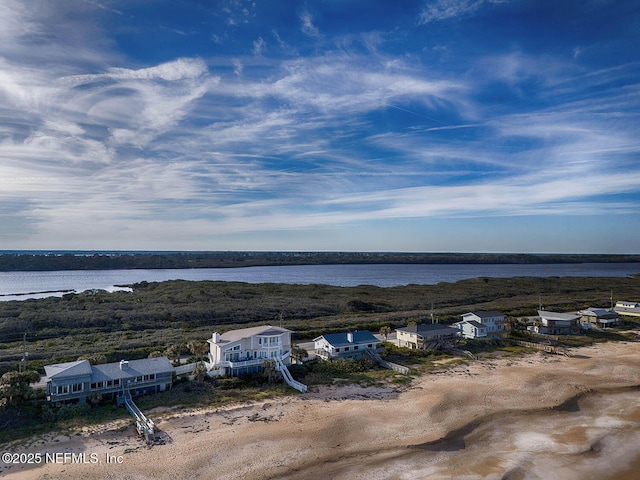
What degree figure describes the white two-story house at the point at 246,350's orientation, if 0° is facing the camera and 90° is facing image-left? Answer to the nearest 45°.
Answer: approximately 0°

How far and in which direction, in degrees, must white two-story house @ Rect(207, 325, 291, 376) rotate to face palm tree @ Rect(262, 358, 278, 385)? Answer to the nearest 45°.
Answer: approximately 45° to its left

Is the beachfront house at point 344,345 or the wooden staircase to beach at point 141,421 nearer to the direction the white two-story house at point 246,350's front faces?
the wooden staircase to beach

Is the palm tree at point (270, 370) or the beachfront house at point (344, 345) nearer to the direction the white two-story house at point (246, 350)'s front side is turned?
the palm tree

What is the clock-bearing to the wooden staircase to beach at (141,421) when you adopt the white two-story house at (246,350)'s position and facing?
The wooden staircase to beach is roughly at 1 o'clock from the white two-story house.

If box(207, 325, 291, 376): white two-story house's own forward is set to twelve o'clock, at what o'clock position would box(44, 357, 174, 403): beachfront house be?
The beachfront house is roughly at 2 o'clock from the white two-story house.
